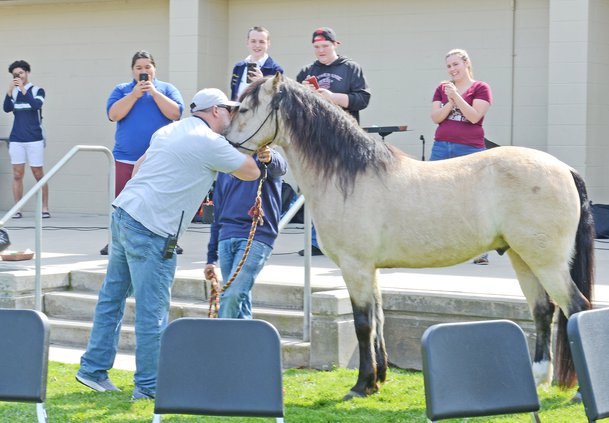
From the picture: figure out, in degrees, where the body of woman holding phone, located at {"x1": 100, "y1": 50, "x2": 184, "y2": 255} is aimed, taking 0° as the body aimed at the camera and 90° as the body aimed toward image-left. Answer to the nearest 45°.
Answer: approximately 0°

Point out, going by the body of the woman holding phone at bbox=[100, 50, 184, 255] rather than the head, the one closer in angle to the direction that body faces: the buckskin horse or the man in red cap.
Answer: the buckskin horse

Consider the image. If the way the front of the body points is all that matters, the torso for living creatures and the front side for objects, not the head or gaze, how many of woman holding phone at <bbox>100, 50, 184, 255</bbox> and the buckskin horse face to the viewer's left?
1

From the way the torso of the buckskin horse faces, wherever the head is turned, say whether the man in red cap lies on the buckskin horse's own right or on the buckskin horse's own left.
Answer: on the buckskin horse's own right

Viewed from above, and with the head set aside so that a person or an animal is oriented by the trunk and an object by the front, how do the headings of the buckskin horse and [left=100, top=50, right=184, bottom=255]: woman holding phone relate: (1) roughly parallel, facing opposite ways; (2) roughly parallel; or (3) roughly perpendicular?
roughly perpendicular

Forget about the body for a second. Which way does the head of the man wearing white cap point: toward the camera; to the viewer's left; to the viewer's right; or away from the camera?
to the viewer's right

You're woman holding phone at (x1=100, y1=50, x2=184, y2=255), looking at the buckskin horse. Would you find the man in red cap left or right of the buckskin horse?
left

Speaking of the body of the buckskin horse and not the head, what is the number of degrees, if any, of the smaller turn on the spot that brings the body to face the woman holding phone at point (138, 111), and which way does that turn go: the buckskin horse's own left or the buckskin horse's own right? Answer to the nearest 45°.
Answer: approximately 45° to the buckskin horse's own right

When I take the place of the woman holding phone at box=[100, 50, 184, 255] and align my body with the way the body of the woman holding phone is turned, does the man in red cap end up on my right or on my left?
on my left

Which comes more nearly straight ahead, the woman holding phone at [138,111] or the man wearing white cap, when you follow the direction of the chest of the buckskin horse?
the man wearing white cap

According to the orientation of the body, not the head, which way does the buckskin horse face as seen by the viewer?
to the viewer's left

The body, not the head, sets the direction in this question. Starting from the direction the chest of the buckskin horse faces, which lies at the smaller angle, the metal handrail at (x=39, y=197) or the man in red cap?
the metal handrail
